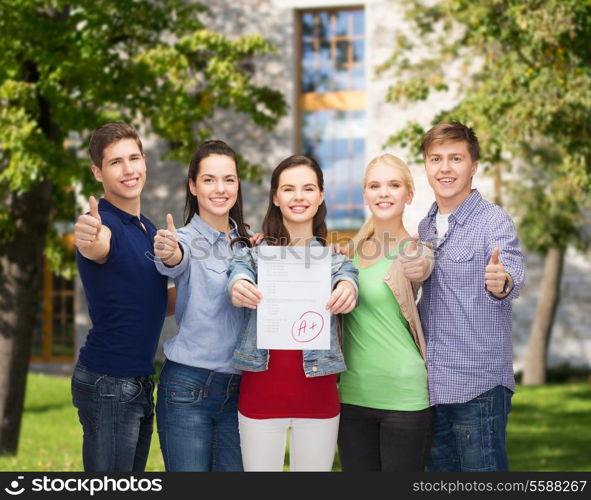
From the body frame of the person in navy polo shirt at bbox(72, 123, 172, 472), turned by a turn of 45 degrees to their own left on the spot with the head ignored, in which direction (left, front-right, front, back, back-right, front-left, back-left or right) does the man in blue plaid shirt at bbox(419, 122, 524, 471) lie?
front

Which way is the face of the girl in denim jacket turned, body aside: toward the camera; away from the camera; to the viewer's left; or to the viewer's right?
toward the camera

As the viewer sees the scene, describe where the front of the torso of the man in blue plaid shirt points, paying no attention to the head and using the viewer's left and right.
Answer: facing the viewer and to the left of the viewer

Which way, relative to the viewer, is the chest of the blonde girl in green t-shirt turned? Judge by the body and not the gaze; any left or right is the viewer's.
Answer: facing the viewer

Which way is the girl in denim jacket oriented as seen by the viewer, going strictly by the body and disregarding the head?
toward the camera

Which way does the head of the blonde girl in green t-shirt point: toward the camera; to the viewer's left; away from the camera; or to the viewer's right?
toward the camera

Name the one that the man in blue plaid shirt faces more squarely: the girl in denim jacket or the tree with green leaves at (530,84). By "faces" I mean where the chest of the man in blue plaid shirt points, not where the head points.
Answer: the girl in denim jacket

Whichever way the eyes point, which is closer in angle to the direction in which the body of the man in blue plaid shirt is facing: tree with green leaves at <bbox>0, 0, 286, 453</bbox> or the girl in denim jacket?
the girl in denim jacket

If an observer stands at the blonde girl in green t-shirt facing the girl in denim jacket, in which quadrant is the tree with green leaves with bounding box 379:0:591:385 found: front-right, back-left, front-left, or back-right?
back-right

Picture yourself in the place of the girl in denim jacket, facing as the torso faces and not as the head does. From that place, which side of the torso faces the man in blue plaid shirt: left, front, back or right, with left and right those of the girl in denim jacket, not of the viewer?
left

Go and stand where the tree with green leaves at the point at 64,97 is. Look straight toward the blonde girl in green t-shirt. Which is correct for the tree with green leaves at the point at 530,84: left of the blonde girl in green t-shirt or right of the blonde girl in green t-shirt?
left

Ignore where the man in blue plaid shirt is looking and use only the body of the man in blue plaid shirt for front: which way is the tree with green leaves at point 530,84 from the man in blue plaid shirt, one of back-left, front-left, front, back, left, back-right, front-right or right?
back-right
